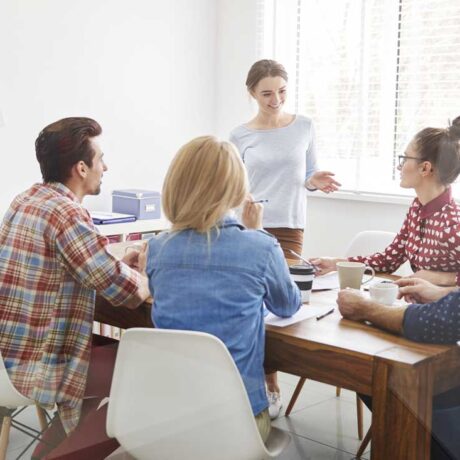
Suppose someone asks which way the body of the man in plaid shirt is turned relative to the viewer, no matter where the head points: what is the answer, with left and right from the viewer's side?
facing away from the viewer and to the right of the viewer

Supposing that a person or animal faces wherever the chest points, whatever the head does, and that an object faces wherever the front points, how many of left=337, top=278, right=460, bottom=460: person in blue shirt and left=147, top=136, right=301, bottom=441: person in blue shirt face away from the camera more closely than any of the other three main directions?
1

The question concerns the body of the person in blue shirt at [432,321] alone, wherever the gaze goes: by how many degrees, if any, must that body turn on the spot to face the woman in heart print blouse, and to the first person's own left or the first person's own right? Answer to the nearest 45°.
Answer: approximately 90° to the first person's own right

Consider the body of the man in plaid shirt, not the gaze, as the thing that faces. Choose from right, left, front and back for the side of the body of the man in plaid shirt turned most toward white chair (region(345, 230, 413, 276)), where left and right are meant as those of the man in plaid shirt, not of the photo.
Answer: front

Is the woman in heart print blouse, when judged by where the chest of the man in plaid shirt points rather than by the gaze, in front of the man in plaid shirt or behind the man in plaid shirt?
in front

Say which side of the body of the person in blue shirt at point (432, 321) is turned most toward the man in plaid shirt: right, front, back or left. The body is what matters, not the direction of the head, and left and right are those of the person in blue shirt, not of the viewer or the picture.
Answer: front

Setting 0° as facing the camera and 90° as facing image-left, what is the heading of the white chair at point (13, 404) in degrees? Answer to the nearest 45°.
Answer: approximately 225°

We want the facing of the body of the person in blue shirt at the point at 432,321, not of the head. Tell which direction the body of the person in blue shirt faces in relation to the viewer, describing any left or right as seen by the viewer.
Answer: facing to the left of the viewer

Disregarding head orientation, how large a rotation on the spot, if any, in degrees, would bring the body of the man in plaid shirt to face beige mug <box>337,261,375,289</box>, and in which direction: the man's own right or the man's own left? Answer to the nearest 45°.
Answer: approximately 45° to the man's own right

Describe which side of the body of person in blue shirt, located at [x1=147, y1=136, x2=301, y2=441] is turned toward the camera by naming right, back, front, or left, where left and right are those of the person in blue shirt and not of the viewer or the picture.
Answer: back
